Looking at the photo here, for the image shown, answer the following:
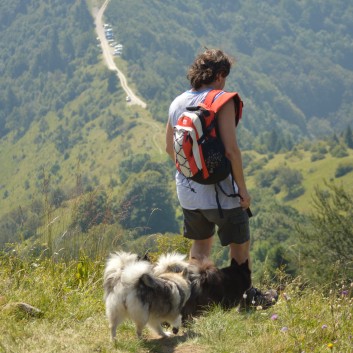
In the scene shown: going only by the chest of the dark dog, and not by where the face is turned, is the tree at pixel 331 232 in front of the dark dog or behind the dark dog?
in front

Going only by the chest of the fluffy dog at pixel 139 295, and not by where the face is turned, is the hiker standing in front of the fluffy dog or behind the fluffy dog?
in front

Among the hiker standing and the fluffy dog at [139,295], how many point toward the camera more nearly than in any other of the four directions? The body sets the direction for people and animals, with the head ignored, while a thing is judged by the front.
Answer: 0

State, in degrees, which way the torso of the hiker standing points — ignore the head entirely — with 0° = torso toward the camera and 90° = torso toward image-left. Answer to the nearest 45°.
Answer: approximately 225°

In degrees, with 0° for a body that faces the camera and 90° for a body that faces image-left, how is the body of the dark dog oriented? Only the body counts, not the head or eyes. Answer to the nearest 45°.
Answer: approximately 225°

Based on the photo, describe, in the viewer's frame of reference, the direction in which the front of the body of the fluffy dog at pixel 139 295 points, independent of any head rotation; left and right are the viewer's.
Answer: facing away from the viewer and to the right of the viewer
